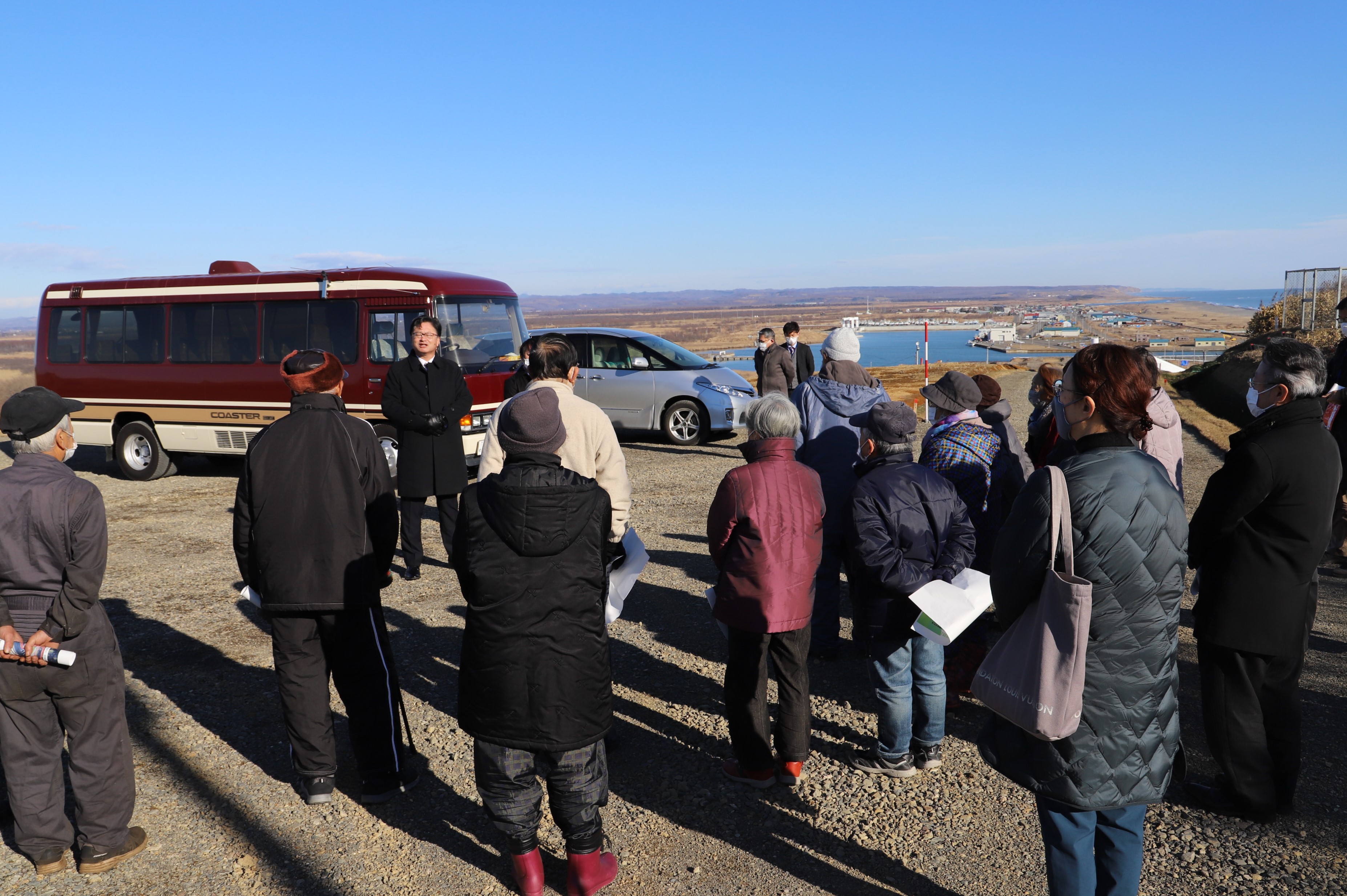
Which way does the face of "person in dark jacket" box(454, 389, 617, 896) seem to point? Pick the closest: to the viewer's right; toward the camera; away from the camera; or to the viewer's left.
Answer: away from the camera

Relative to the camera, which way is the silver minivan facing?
to the viewer's right

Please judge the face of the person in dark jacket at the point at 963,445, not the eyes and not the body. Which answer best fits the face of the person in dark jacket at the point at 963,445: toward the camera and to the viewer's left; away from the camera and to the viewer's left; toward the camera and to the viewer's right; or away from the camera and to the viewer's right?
away from the camera and to the viewer's left

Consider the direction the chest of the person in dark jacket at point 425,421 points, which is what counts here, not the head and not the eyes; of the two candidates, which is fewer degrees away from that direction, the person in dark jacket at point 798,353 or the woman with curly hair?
the woman with curly hair

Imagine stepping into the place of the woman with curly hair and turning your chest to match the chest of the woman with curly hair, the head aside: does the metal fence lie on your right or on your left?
on your right

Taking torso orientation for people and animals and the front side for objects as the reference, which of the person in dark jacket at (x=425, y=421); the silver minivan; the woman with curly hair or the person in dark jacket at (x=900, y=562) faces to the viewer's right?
the silver minivan

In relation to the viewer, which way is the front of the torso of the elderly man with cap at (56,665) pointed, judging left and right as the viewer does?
facing away from the viewer and to the right of the viewer

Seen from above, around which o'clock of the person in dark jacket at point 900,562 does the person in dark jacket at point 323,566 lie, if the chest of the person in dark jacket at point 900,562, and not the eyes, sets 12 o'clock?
the person in dark jacket at point 323,566 is roughly at 10 o'clock from the person in dark jacket at point 900,562.

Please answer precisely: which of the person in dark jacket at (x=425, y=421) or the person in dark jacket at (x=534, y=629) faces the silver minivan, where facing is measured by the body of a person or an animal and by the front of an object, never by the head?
the person in dark jacket at (x=534, y=629)

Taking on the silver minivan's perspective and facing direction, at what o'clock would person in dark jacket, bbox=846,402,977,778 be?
The person in dark jacket is roughly at 3 o'clock from the silver minivan.

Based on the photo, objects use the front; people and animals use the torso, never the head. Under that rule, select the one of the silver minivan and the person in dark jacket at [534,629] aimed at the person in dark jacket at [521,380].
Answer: the person in dark jacket at [534,629]

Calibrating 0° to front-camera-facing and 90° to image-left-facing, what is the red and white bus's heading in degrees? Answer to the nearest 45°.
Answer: approximately 315°
